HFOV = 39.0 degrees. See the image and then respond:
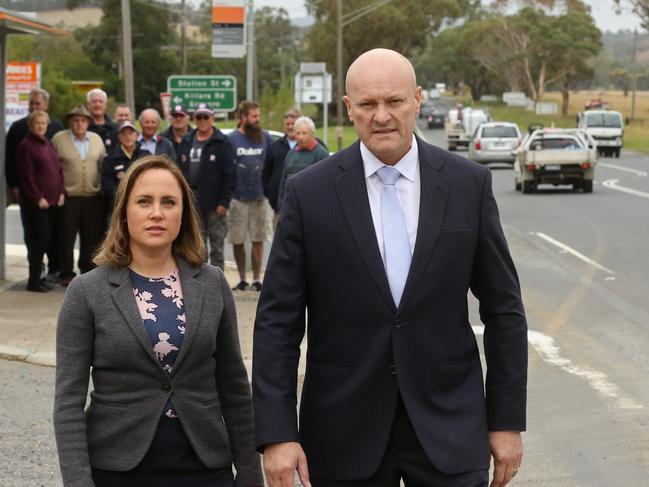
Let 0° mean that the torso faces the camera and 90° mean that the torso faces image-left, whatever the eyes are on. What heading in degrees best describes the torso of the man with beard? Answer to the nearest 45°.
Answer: approximately 0°

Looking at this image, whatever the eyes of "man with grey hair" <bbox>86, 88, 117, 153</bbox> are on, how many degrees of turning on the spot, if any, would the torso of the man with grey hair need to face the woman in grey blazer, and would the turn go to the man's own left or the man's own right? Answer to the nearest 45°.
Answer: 0° — they already face them

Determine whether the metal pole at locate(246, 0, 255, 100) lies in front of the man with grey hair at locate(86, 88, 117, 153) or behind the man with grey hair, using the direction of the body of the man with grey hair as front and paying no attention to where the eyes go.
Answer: behind

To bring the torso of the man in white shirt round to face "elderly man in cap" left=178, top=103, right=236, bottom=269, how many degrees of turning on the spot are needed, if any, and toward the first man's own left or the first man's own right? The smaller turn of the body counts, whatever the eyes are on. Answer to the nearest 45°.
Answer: approximately 180°

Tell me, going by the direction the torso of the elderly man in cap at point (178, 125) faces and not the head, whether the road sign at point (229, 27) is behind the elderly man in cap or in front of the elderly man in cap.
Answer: behind

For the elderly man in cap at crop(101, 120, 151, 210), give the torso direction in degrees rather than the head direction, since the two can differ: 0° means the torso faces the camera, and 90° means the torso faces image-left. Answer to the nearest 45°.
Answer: approximately 0°

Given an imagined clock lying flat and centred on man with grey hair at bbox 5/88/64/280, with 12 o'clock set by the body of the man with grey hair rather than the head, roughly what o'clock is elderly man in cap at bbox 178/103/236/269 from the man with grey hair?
The elderly man in cap is roughly at 10 o'clock from the man with grey hair.

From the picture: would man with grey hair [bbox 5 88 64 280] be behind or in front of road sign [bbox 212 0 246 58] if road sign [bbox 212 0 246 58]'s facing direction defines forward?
in front
